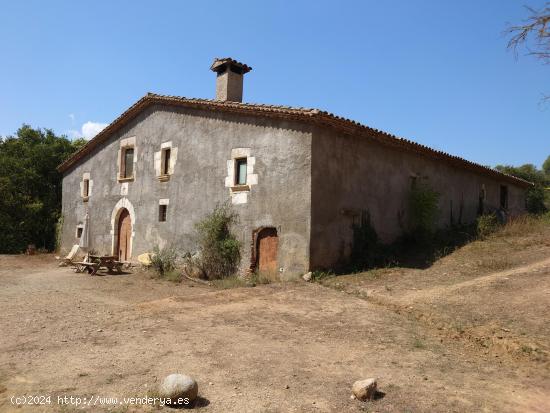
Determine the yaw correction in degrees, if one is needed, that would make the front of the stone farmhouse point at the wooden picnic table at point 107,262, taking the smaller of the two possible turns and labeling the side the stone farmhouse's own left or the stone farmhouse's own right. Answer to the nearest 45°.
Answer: approximately 45° to the stone farmhouse's own right

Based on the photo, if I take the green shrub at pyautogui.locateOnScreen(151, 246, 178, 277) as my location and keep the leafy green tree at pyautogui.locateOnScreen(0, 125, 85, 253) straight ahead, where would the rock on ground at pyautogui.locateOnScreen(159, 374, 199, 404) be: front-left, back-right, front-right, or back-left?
back-left

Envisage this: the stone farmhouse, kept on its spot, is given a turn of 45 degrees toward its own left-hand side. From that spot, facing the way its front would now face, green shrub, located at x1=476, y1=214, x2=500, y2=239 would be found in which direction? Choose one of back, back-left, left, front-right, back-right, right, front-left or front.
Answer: left

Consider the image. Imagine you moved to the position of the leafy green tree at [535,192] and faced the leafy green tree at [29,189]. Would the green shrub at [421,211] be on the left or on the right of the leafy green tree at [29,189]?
left

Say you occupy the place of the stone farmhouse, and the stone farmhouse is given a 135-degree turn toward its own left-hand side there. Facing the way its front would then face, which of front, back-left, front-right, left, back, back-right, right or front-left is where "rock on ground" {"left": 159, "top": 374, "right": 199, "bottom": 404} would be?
right

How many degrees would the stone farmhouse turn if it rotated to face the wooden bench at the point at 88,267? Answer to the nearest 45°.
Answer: approximately 45° to its right

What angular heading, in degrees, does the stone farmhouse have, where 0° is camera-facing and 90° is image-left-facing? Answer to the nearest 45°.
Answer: approximately 45°

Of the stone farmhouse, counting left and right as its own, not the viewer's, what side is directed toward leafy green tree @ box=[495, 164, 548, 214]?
back

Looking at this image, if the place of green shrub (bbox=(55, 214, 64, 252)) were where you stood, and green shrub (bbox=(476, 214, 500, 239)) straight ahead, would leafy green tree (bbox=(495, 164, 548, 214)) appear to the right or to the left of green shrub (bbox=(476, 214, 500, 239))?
left

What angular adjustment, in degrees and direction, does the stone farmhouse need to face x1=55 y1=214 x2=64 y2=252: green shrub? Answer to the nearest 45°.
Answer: approximately 90° to its right

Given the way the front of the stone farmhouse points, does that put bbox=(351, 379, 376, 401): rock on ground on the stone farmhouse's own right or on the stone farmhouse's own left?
on the stone farmhouse's own left
